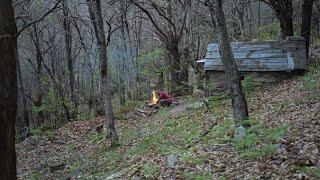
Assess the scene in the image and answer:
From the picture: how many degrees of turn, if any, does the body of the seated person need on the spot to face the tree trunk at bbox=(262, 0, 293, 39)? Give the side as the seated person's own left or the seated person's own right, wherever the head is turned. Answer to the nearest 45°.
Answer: approximately 180°

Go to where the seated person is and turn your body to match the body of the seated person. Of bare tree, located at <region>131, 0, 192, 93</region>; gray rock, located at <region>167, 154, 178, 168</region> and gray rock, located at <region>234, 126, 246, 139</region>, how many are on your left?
2

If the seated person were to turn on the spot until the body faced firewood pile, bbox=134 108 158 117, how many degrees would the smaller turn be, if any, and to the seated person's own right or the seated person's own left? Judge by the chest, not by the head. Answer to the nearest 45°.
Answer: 0° — they already face it

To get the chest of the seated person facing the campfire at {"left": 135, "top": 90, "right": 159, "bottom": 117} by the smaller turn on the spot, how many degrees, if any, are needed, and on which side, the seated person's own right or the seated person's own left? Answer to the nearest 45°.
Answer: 0° — they already face it

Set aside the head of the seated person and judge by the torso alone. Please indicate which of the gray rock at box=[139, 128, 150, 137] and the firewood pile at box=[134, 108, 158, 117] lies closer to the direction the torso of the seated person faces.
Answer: the firewood pile

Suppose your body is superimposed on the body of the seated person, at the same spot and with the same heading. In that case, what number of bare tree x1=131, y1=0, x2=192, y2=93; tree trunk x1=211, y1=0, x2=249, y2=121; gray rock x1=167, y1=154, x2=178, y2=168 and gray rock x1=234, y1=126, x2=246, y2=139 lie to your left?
3

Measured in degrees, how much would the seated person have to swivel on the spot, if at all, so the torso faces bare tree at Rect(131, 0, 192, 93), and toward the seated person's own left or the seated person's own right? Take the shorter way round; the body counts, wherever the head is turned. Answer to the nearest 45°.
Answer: approximately 90° to the seated person's own right

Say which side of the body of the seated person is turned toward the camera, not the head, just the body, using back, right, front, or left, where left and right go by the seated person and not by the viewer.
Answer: left

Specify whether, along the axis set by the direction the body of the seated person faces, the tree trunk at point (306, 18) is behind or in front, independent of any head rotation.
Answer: behind

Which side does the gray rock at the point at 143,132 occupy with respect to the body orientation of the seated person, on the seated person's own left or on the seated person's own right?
on the seated person's own left

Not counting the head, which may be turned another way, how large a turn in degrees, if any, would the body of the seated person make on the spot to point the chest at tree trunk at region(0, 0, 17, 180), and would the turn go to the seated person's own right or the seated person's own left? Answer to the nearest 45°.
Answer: approximately 90° to the seated person's own left
